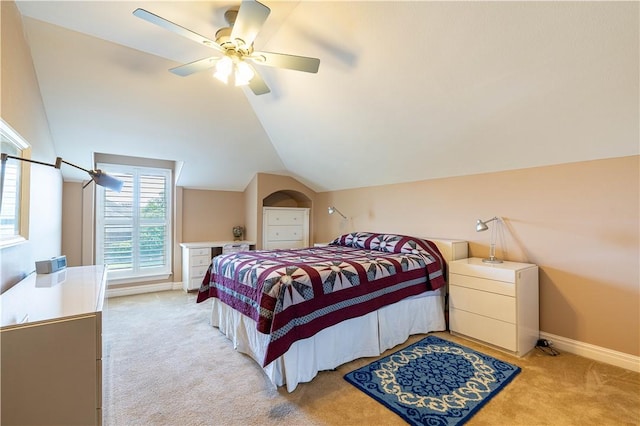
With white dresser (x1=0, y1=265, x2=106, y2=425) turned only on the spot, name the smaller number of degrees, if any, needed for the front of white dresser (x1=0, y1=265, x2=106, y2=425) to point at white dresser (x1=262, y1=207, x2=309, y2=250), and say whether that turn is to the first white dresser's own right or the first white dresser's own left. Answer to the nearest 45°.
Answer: approximately 45° to the first white dresser's own left

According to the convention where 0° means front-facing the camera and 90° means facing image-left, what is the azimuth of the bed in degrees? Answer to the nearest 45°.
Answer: approximately 45°

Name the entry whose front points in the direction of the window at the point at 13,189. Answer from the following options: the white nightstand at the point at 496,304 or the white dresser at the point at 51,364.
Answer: the white nightstand

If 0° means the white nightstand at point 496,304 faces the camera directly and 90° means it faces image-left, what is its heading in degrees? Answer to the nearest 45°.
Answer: approximately 45°

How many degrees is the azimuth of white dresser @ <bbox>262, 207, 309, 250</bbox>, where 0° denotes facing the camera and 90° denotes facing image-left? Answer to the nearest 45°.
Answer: approximately 0°

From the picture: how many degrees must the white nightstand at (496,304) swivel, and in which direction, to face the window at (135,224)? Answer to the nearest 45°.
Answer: approximately 45° to its right

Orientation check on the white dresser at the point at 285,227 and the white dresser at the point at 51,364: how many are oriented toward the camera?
1

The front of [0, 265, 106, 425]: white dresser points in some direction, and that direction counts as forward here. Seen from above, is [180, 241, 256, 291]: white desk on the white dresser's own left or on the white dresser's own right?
on the white dresser's own left

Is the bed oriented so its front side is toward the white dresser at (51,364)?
yes
